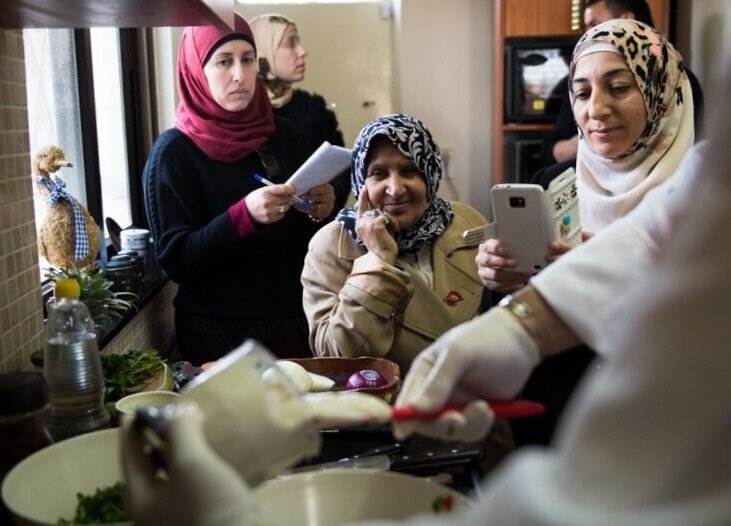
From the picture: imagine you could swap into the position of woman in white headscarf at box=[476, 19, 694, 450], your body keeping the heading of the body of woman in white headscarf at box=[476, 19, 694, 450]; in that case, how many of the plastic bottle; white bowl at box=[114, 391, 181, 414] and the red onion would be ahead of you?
3

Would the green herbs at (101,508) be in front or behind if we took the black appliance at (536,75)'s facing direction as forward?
in front

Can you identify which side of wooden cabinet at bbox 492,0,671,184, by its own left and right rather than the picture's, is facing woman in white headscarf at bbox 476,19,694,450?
front

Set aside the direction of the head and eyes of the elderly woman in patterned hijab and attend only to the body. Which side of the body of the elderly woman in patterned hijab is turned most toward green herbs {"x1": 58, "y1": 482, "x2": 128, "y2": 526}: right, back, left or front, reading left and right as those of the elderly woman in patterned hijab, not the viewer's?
front

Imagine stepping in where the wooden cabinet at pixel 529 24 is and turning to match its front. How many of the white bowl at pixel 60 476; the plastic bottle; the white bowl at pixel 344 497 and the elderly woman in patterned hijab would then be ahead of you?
4

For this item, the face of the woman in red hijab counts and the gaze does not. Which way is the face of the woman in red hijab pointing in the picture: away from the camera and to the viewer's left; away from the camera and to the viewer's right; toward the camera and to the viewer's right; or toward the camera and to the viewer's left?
toward the camera and to the viewer's right

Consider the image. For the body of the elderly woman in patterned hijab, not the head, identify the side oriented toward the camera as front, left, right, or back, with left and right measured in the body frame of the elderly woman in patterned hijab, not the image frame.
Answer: front

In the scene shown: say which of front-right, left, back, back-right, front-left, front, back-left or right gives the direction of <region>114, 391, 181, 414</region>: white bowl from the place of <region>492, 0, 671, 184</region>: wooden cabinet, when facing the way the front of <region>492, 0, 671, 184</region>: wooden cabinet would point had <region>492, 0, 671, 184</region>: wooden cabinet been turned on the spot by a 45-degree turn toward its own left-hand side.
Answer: front-right

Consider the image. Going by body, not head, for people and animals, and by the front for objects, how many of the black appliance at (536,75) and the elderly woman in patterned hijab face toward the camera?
2

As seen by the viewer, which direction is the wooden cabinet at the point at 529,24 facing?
toward the camera

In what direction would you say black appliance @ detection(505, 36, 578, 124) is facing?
toward the camera

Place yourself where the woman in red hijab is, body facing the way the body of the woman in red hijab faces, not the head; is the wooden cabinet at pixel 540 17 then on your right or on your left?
on your left

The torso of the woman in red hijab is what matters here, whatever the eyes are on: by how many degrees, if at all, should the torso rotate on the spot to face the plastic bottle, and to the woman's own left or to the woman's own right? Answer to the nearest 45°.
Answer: approximately 45° to the woman's own right
